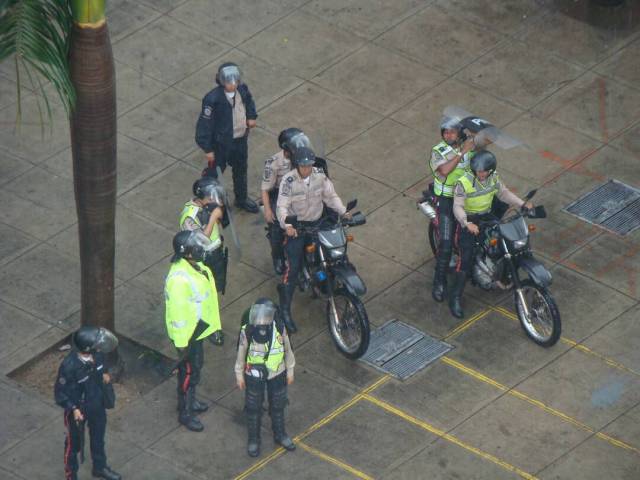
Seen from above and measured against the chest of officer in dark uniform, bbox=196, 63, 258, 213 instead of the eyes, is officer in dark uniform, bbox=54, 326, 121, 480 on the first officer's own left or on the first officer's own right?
on the first officer's own right

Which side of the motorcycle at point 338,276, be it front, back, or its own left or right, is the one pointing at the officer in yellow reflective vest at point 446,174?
left

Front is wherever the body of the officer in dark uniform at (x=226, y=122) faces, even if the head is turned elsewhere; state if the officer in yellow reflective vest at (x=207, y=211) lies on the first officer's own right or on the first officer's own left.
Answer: on the first officer's own right

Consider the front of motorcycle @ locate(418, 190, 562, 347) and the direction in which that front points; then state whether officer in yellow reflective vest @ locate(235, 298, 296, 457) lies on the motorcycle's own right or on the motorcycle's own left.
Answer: on the motorcycle's own right

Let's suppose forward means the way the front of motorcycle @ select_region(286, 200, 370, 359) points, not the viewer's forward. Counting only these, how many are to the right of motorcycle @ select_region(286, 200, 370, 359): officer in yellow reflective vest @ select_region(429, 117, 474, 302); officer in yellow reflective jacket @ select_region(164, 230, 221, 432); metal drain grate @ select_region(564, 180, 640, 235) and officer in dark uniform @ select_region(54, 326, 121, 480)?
2

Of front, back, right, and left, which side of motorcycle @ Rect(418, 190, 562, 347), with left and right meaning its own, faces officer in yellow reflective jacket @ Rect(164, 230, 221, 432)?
right

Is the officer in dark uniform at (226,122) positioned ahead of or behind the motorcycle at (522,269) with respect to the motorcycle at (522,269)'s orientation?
behind

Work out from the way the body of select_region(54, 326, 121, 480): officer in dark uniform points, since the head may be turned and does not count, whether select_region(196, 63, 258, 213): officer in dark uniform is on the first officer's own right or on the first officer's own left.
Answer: on the first officer's own left

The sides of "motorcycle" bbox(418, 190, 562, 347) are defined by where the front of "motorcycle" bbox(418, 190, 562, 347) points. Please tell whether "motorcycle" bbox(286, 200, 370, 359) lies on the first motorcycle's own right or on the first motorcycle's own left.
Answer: on the first motorcycle's own right

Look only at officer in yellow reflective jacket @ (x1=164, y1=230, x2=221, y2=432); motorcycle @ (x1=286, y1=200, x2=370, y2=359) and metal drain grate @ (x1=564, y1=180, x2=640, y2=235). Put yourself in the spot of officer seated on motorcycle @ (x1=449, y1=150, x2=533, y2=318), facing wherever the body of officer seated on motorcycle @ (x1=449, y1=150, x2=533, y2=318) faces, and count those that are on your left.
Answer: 1
